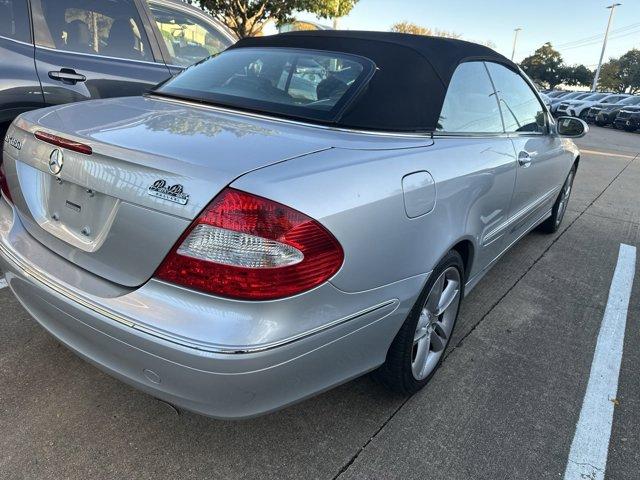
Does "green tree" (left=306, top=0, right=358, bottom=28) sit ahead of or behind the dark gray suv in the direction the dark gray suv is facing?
ahead

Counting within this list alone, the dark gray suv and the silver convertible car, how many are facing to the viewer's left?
0

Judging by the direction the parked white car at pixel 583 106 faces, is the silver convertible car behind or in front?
in front

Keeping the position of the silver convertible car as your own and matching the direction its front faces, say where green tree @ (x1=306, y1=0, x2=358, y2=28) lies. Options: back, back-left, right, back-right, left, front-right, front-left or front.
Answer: front-left

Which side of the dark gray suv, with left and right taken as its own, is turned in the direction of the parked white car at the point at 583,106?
front

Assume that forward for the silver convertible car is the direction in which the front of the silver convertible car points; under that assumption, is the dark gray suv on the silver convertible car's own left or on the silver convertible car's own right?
on the silver convertible car's own left

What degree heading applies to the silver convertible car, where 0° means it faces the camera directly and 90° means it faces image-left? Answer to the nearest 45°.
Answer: approximately 225°

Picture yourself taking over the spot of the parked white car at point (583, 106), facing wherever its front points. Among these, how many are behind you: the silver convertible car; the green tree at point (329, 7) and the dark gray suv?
0

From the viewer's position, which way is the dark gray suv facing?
facing away from the viewer and to the right of the viewer

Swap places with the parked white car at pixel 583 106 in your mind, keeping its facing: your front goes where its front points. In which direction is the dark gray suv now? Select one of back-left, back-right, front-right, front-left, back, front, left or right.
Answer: front-left

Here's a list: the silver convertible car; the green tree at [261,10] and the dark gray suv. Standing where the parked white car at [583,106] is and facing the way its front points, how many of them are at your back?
0

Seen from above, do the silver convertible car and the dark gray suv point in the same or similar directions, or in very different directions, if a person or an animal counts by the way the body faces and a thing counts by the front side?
same or similar directions

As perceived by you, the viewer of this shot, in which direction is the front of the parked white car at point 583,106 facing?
facing the viewer and to the left of the viewer
